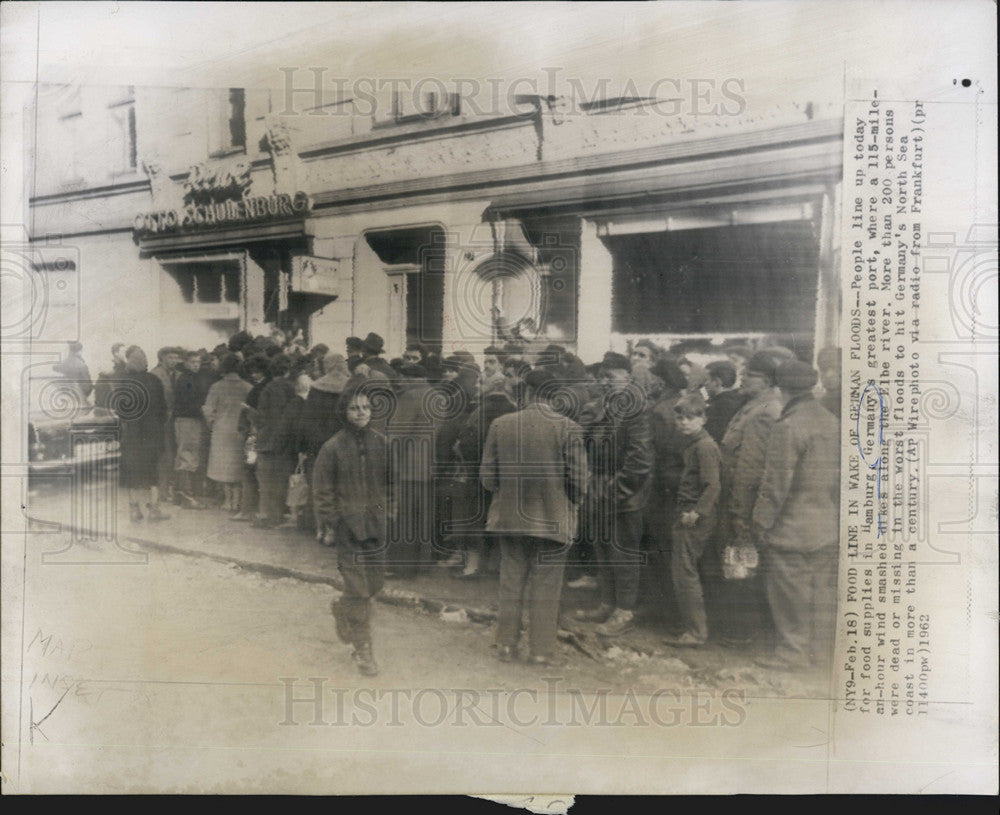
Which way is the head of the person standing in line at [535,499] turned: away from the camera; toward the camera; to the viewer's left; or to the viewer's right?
away from the camera

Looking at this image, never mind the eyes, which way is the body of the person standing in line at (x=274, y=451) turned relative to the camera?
to the viewer's left

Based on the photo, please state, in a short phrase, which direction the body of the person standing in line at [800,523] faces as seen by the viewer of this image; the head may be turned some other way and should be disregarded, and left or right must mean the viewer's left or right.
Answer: facing away from the viewer and to the left of the viewer

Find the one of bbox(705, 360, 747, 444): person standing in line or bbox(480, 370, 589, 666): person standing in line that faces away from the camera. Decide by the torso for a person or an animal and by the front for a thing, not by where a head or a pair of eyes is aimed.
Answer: bbox(480, 370, 589, 666): person standing in line

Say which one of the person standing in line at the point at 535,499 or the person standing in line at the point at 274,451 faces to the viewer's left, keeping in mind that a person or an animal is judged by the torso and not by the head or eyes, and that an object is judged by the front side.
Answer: the person standing in line at the point at 274,451

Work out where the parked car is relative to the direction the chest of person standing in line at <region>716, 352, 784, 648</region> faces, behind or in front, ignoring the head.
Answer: in front

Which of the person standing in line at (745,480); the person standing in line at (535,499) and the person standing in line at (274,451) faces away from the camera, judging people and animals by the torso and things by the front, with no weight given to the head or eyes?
the person standing in line at (535,499)

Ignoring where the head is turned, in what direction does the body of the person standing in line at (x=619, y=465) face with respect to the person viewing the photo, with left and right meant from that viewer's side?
facing to the left of the viewer

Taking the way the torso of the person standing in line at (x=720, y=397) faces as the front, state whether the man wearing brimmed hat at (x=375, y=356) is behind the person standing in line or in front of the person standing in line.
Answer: in front
